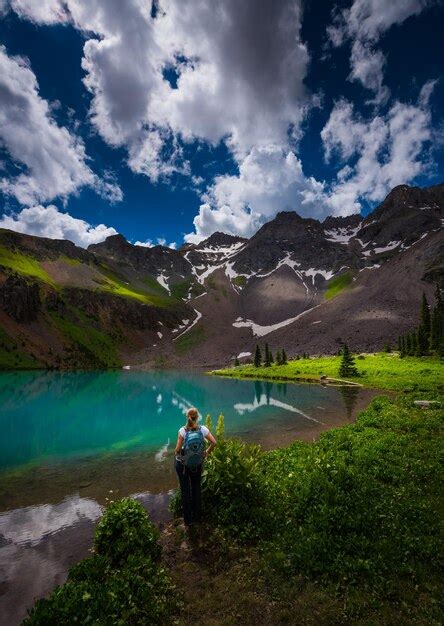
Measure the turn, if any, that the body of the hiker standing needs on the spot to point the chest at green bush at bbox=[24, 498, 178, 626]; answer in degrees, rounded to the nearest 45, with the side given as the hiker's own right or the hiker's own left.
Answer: approximately 135° to the hiker's own left

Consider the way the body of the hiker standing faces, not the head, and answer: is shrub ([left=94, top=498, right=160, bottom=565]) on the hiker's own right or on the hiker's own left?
on the hiker's own left

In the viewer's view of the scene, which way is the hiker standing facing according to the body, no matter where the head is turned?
away from the camera

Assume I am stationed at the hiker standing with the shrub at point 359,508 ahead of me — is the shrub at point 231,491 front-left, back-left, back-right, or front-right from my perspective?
front-left

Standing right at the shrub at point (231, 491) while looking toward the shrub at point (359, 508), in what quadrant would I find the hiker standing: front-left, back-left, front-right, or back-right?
back-right

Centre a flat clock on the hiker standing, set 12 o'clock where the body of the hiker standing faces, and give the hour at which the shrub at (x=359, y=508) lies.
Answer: The shrub is roughly at 3 o'clock from the hiker standing.

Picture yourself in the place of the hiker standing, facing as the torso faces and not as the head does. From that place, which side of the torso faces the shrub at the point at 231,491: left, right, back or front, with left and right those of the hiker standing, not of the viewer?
right
